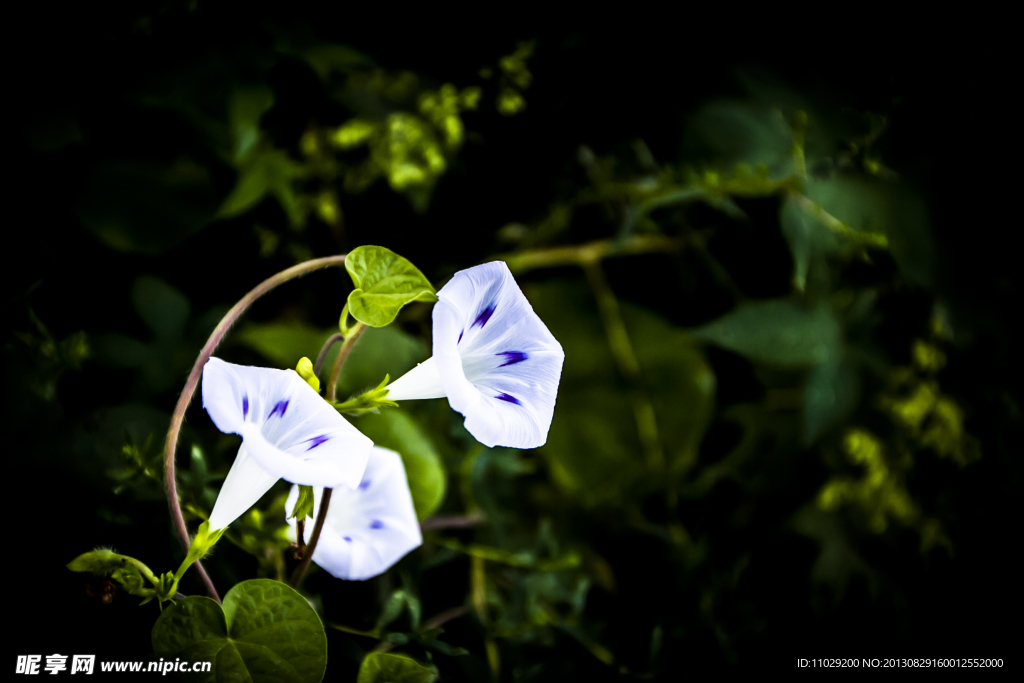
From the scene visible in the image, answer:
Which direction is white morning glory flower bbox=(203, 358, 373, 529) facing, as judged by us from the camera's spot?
facing the viewer and to the right of the viewer

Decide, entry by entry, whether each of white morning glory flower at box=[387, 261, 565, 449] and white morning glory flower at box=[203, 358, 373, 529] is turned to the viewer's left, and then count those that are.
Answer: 0

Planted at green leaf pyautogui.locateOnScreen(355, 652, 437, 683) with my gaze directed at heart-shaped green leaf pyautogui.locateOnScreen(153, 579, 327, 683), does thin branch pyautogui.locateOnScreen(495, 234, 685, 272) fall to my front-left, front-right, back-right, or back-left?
back-right

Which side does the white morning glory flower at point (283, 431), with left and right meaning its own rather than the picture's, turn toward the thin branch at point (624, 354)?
left
